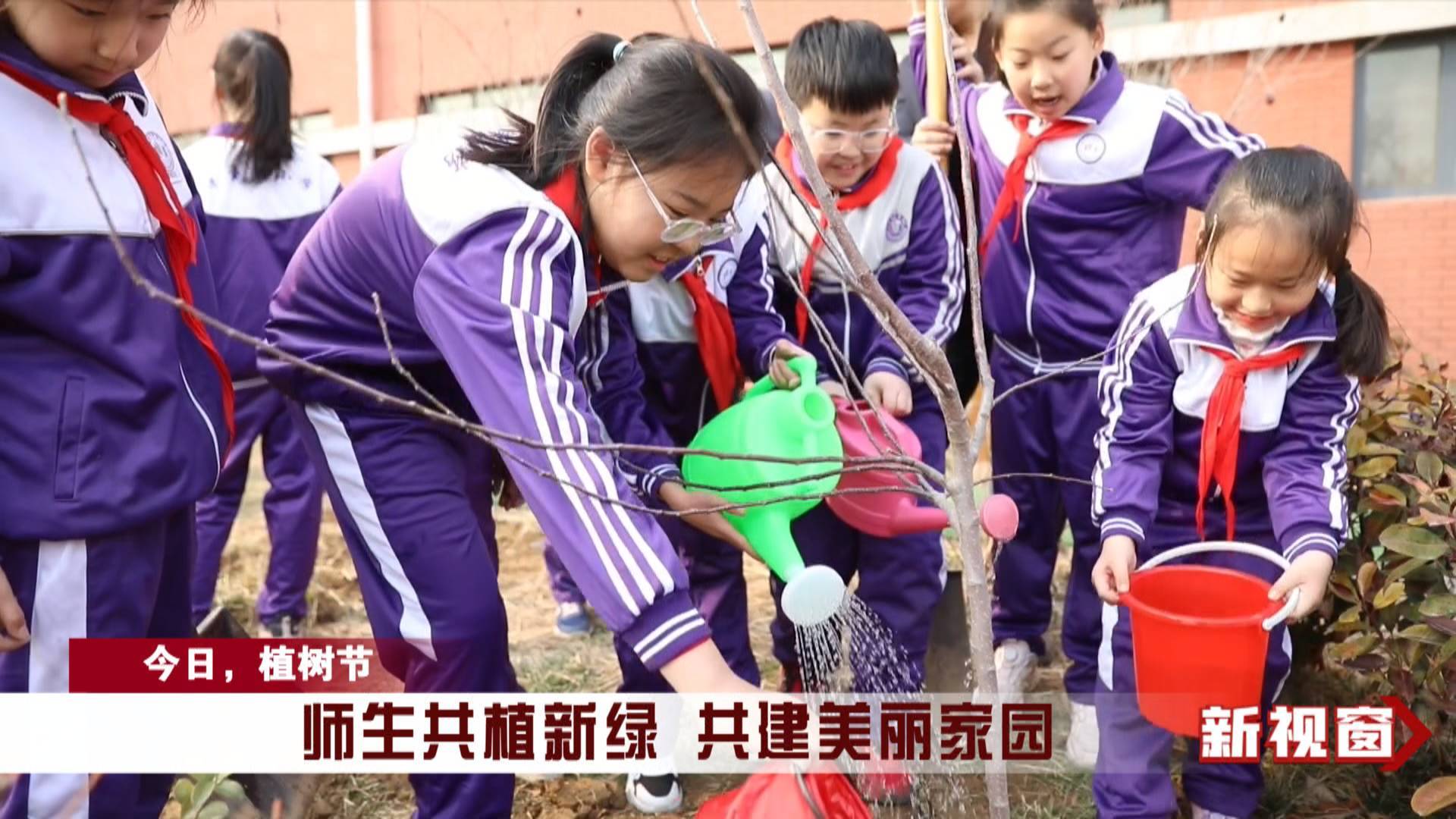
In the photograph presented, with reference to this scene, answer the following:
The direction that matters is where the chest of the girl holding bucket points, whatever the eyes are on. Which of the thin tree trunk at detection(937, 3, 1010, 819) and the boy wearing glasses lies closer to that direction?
the thin tree trunk

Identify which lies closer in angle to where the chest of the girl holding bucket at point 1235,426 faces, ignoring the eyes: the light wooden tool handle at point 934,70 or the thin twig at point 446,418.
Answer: the thin twig

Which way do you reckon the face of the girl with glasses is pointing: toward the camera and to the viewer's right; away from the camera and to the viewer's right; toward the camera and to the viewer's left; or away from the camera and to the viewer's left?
toward the camera and to the viewer's right

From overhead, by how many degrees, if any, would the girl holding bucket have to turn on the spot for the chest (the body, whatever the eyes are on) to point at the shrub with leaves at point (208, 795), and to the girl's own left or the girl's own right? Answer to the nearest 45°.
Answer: approximately 45° to the girl's own right

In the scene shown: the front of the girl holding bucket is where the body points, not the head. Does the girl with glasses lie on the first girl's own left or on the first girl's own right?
on the first girl's own right

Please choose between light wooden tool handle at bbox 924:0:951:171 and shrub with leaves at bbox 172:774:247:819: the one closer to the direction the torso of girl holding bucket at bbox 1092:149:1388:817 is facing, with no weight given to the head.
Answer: the shrub with leaves

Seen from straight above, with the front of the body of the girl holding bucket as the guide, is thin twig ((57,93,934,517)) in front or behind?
in front

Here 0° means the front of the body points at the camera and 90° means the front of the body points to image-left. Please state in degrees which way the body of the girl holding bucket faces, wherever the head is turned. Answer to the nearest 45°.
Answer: approximately 0°

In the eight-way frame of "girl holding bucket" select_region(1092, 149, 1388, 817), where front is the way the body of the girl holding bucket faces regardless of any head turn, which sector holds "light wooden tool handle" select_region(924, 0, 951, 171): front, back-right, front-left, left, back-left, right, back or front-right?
back-right
